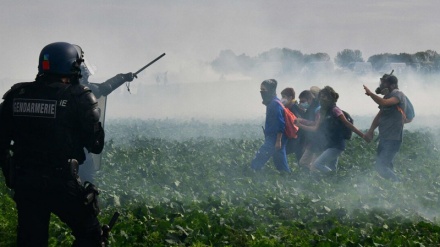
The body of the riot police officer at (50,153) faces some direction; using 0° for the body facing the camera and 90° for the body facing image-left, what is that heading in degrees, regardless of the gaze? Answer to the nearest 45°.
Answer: approximately 225°

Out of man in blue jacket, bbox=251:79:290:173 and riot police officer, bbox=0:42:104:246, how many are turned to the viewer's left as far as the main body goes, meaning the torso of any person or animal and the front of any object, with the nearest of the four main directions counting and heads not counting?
1

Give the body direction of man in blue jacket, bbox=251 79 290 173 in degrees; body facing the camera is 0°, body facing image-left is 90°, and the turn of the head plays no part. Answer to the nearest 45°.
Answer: approximately 90°

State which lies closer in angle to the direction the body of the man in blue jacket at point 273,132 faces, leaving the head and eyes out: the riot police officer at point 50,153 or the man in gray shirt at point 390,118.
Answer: the riot police officer

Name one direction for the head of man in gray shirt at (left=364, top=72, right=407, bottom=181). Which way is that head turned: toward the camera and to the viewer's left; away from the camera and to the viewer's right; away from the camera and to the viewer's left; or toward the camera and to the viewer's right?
toward the camera and to the viewer's left

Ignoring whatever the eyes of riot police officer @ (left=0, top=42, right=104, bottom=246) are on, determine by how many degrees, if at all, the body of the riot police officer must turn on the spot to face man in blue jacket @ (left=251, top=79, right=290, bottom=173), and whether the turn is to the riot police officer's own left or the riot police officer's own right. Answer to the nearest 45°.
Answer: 0° — they already face them

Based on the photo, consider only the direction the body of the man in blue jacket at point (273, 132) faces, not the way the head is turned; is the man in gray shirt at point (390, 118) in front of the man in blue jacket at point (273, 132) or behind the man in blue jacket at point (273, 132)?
behind

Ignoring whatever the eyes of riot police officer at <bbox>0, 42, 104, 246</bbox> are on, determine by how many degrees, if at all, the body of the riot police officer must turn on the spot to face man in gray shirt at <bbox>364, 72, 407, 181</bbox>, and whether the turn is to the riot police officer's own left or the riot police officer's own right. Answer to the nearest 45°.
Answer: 0° — they already face them
